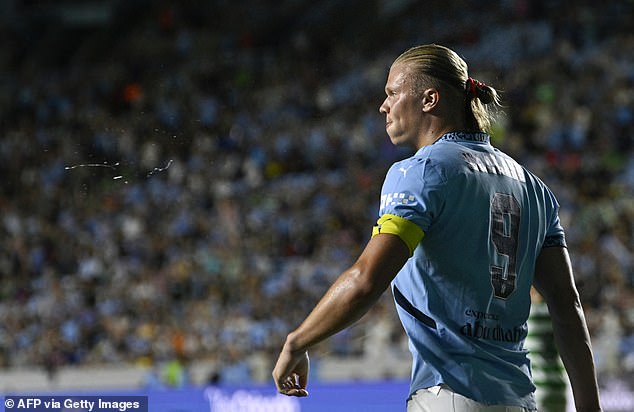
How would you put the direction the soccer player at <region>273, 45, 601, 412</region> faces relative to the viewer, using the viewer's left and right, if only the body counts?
facing away from the viewer and to the left of the viewer

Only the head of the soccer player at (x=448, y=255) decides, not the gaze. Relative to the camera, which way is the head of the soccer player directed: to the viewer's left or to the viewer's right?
to the viewer's left
